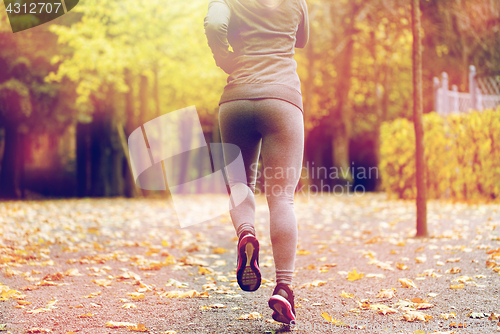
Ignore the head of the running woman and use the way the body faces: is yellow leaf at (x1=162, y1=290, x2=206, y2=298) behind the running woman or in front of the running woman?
in front

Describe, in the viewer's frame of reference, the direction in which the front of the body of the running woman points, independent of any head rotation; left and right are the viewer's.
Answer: facing away from the viewer

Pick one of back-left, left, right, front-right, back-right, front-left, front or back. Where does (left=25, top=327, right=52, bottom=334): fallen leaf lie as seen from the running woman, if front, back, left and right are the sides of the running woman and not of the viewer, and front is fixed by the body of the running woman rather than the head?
left

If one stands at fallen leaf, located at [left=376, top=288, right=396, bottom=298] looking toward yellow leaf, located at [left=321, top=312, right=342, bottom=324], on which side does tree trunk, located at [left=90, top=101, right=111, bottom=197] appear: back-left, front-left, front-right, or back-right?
back-right

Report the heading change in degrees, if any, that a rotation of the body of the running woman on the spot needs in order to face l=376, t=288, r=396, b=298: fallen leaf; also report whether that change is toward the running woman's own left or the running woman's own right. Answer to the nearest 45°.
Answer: approximately 45° to the running woman's own right

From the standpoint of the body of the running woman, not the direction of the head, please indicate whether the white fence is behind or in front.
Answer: in front
